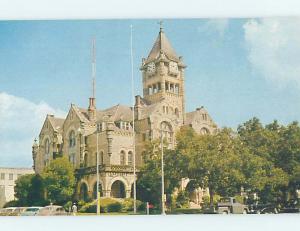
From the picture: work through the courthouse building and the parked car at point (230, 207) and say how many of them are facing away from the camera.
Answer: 0

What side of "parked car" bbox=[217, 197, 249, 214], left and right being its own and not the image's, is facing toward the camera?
right

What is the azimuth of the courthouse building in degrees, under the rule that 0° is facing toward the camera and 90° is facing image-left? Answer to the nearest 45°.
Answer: approximately 315°
